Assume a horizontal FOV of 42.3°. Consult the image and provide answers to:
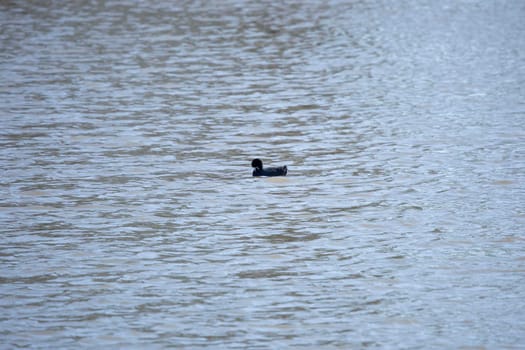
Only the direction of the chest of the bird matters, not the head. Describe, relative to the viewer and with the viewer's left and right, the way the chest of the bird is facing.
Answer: facing to the left of the viewer

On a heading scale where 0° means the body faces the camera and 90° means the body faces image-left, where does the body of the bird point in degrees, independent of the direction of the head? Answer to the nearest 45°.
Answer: approximately 90°
